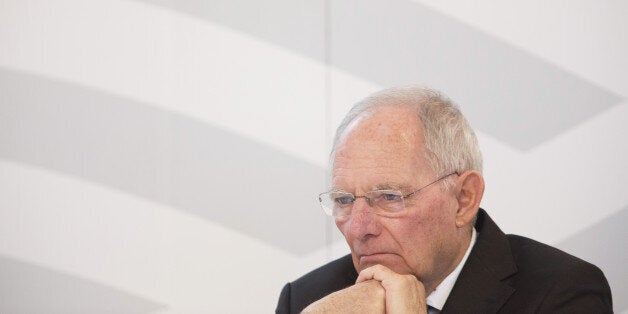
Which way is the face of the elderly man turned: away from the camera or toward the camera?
toward the camera

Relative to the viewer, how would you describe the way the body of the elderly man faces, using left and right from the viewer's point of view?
facing the viewer and to the left of the viewer
